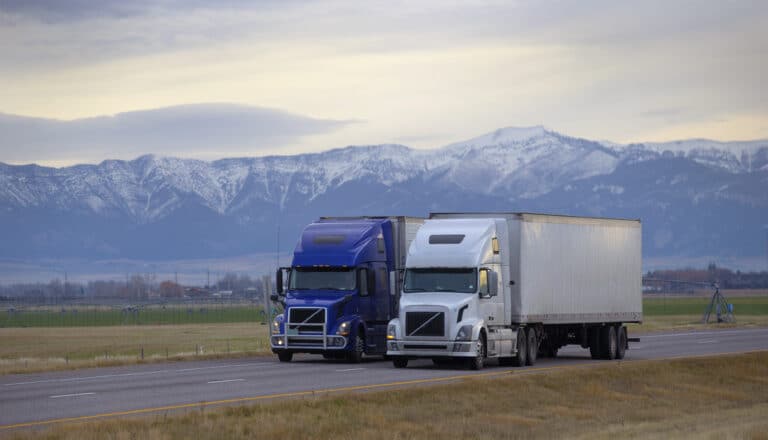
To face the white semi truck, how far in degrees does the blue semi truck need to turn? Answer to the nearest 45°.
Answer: approximately 90° to its left

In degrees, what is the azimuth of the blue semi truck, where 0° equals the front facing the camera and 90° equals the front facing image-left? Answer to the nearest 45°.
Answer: approximately 45°

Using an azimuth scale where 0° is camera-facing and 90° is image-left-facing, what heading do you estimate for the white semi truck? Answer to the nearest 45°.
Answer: approximately 45°

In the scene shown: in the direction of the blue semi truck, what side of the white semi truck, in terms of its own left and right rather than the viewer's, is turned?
right
